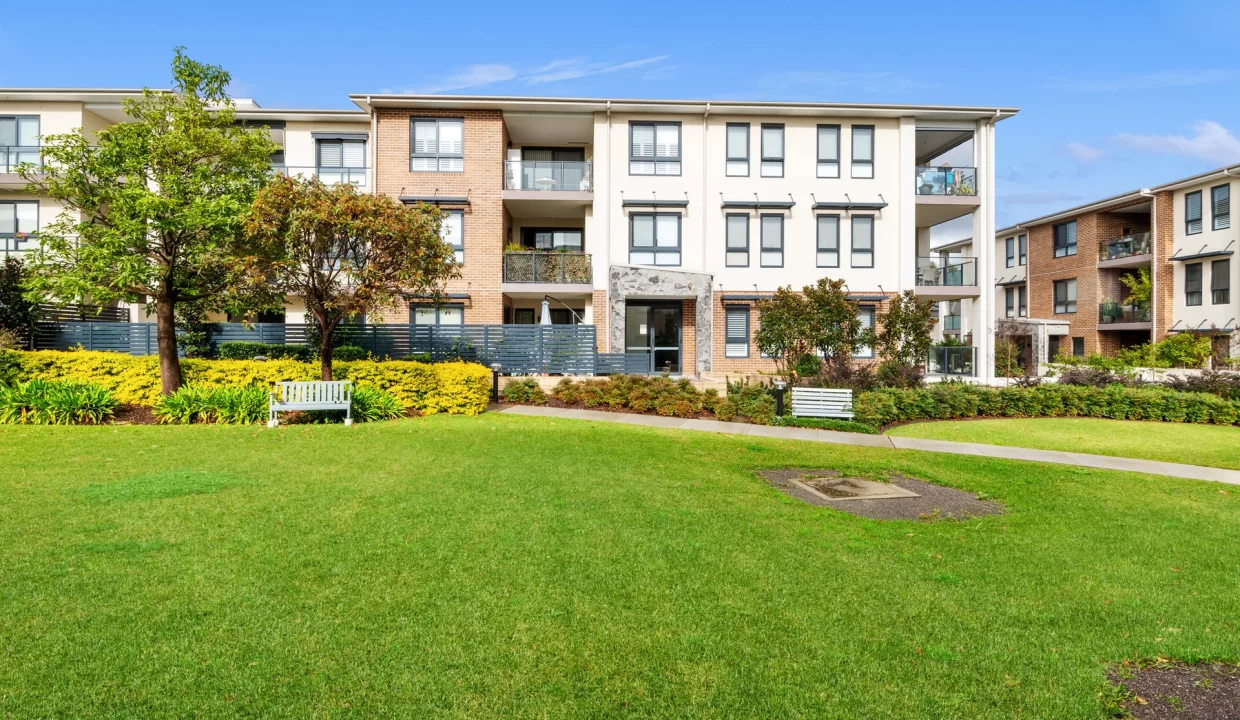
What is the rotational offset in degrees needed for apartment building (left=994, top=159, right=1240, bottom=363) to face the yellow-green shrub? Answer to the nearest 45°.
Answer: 0° — it already faces it

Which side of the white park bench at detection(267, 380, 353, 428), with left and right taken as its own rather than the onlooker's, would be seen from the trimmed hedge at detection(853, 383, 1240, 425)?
left

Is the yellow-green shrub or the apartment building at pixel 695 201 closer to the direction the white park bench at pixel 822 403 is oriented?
the yellow-green shrub

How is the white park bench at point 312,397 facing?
toward the camera

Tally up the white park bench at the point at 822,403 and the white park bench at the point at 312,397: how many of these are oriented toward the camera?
2

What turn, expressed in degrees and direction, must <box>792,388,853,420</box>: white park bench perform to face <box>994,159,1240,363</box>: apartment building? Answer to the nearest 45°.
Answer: approximately 135° to its left

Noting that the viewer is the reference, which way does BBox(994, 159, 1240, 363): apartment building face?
facing the viewer and to the left of the viewer

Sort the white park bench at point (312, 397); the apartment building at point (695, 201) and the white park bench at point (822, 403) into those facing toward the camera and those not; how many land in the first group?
3

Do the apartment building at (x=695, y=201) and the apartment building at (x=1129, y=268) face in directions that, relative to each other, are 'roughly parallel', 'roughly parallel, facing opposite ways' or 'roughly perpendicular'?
roughly perpendicular

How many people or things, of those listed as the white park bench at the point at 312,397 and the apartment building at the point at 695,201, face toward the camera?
2

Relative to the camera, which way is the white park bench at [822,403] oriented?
toward the camera

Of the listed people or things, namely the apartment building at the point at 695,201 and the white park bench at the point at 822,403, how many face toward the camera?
2

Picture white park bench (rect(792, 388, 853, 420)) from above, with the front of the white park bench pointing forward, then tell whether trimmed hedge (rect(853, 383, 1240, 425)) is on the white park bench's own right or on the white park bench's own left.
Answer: on the white park bench's own left

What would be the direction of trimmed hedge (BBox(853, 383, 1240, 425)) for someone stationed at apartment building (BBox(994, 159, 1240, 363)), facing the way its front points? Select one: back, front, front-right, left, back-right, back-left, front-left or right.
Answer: front-left

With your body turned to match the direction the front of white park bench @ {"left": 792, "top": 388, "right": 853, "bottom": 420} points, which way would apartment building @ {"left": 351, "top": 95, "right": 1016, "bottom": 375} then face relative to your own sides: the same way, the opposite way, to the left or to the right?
the same way
